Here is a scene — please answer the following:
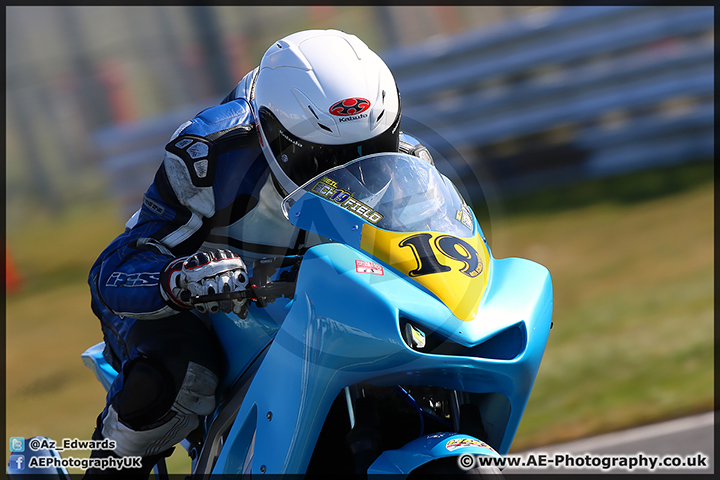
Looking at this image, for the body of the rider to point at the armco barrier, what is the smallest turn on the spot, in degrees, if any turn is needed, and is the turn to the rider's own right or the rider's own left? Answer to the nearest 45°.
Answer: approximately 90° to the rider's own left

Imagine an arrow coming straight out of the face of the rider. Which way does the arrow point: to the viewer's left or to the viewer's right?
to the viewer's right

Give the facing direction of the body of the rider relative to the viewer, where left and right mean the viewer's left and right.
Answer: facing the viewer and to the right of the viewer

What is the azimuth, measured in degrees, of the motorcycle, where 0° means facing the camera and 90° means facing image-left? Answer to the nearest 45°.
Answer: approximately 315°

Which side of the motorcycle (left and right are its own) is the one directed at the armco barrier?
left
